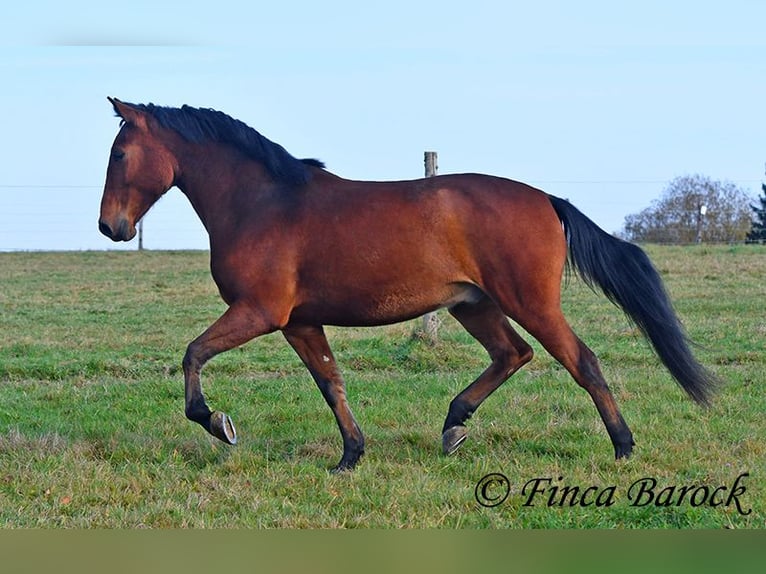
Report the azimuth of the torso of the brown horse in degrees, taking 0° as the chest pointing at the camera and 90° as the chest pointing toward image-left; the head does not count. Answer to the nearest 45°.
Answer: approximately 90°

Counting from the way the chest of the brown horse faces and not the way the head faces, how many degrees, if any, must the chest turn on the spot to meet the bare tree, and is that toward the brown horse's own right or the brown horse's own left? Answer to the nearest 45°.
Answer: approximately 90° to the brown horse's own right

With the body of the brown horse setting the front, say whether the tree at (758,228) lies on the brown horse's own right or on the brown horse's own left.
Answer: on the brown horse's own right

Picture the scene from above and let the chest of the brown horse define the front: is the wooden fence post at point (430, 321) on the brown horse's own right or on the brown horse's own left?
on the brown horse's own right
